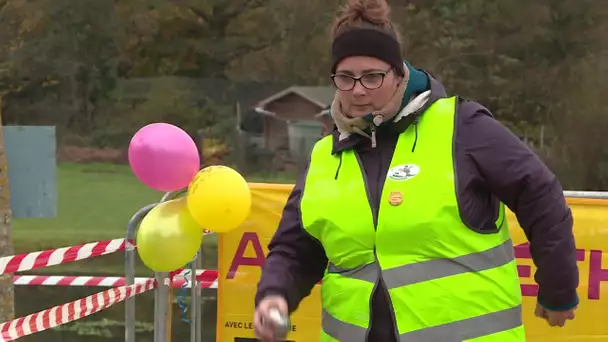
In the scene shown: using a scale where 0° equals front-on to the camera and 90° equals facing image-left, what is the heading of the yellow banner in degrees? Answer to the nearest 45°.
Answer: approximately 0°

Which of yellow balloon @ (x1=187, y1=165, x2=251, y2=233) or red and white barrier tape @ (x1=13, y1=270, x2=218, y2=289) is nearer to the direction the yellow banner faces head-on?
the yellow balloon

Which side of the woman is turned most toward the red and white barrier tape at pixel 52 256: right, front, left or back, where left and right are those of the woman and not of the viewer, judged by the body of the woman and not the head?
right

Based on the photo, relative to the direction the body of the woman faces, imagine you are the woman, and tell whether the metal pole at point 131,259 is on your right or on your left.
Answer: on your right

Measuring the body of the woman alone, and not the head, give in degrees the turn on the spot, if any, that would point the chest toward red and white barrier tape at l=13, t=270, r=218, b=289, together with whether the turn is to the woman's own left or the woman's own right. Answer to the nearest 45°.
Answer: approximately 90° to the woman's own right

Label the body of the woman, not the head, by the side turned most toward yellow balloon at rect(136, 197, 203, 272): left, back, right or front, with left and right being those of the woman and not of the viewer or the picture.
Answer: right
